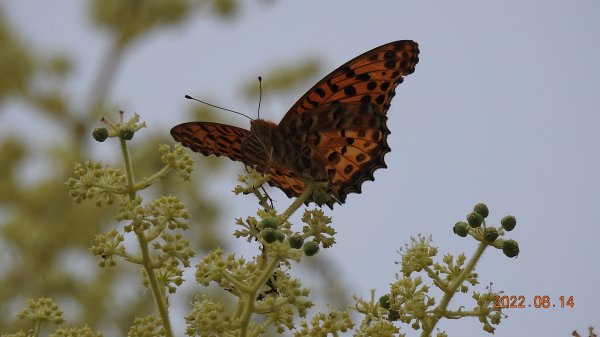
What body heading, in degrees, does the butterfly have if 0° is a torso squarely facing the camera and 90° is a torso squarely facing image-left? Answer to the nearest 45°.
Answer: approximately 135°
